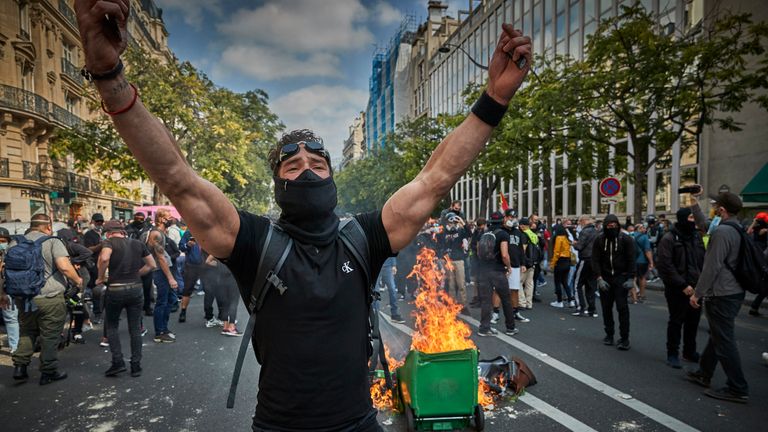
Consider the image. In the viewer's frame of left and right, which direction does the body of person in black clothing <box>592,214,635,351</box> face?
facing the viewer

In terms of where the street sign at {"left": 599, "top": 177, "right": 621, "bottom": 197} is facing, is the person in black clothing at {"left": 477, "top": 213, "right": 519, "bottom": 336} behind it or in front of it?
in front

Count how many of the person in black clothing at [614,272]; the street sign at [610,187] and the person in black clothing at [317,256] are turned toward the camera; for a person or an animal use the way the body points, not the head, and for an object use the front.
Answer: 3

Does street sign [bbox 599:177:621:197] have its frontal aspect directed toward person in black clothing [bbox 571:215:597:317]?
yes

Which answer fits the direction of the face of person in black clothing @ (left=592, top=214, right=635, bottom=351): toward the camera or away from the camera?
toward the camera

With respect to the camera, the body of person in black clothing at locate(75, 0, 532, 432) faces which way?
toward the camera

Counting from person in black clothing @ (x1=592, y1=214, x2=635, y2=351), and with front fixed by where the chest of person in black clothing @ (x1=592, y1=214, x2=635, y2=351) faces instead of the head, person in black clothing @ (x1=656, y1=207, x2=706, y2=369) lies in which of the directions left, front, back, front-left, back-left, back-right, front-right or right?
front-left

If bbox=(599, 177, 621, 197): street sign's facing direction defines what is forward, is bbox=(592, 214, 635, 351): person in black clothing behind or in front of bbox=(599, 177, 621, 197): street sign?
in front
